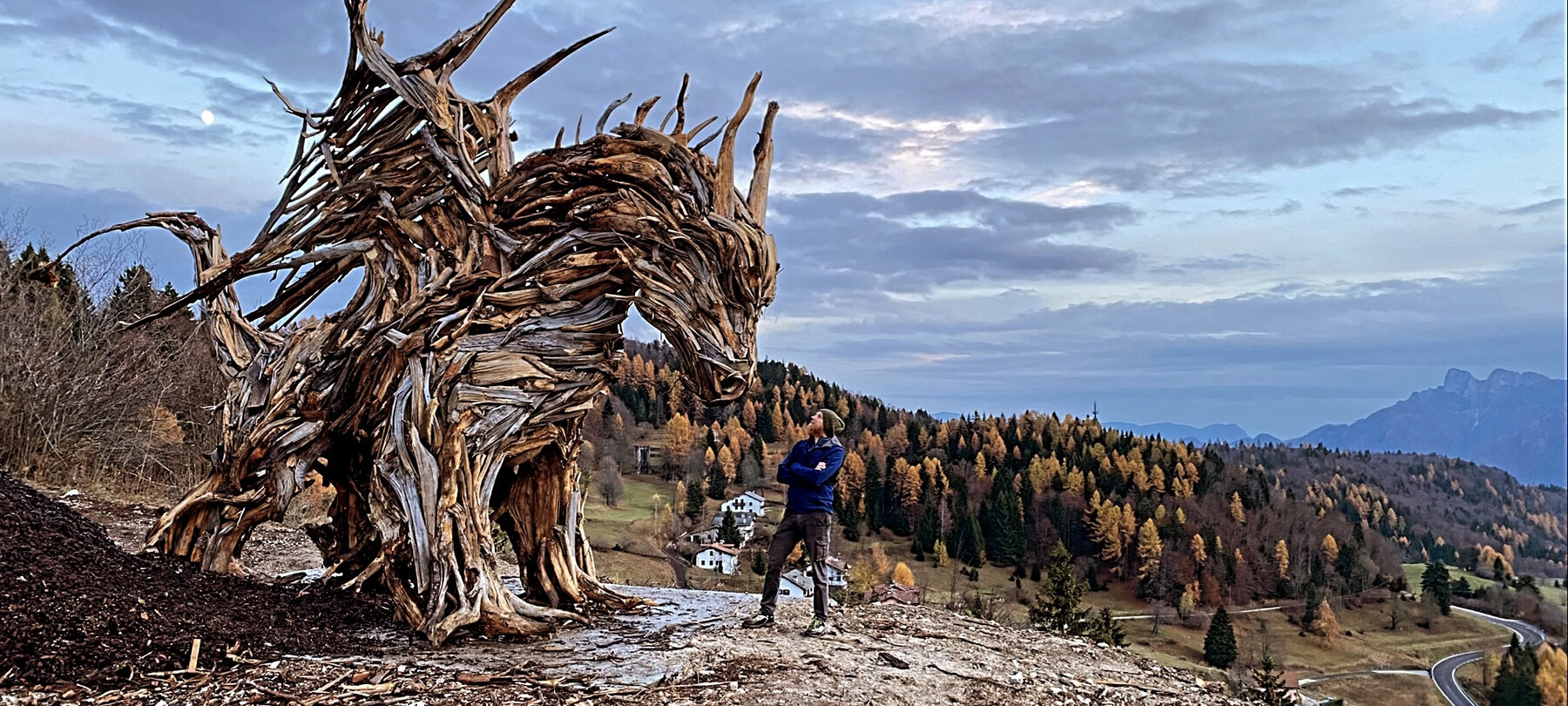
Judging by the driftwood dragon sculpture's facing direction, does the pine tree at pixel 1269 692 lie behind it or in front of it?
in front

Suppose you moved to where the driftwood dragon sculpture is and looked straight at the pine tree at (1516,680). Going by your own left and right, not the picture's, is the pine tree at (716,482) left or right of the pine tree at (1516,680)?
left

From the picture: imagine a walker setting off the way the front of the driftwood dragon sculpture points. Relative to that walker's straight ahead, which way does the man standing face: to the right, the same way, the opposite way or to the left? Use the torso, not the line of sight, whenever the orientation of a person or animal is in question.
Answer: to the right

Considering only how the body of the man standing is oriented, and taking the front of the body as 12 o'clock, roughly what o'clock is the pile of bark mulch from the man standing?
The pile of bark mulch is roughly at 1 o'clock from the man standing.

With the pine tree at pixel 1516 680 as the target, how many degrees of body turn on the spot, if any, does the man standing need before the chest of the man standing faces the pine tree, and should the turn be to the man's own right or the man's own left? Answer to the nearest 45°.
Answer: approximately 180°

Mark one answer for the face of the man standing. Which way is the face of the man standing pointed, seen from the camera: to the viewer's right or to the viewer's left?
to the viewer's left

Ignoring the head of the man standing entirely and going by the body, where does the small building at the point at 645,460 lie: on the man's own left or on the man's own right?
on the man's own right

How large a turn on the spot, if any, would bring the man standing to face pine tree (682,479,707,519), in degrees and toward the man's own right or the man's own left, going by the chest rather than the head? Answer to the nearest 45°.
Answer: approximately 135° to the man's own right

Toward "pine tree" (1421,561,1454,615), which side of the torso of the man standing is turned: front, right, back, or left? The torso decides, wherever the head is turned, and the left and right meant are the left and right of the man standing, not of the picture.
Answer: back

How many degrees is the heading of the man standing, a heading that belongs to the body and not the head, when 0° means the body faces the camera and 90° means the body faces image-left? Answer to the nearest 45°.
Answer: approximately 45°

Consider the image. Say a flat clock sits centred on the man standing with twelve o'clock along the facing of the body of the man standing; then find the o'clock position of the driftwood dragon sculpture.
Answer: The driftwood dragon sculpture is roughly at 2 o'clock from the man standing.

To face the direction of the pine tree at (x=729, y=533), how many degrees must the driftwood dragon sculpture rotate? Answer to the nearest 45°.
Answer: approximately 90° to its left

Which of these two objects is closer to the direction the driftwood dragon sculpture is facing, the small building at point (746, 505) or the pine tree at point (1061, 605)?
the pine tree

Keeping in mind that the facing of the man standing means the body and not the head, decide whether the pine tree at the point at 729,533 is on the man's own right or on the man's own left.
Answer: on the man's own right
